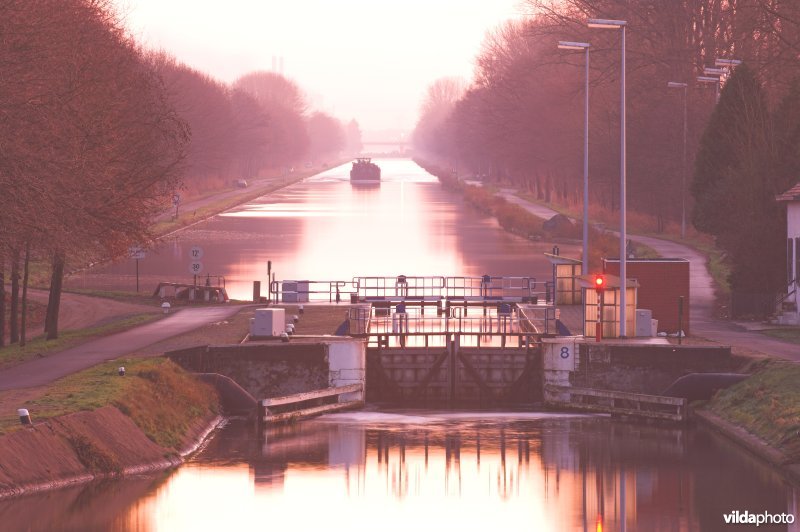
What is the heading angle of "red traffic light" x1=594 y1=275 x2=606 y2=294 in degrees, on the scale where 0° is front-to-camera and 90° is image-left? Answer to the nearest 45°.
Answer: approximately 0°

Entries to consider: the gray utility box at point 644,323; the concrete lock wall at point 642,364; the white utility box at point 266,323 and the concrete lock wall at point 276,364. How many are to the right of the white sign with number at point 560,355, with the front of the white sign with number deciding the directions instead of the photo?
2

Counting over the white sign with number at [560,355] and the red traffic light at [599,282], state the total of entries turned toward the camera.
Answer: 2

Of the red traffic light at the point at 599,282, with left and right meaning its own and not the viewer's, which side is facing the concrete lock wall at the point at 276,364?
right

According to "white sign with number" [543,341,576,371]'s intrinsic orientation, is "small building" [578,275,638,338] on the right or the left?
on its left

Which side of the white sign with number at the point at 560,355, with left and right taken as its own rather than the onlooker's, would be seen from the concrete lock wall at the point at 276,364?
right

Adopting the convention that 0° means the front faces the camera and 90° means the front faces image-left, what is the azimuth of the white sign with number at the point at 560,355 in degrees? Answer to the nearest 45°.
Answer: approximately 0°

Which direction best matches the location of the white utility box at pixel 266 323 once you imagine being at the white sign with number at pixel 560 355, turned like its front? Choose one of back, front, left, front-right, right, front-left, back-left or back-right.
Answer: right
